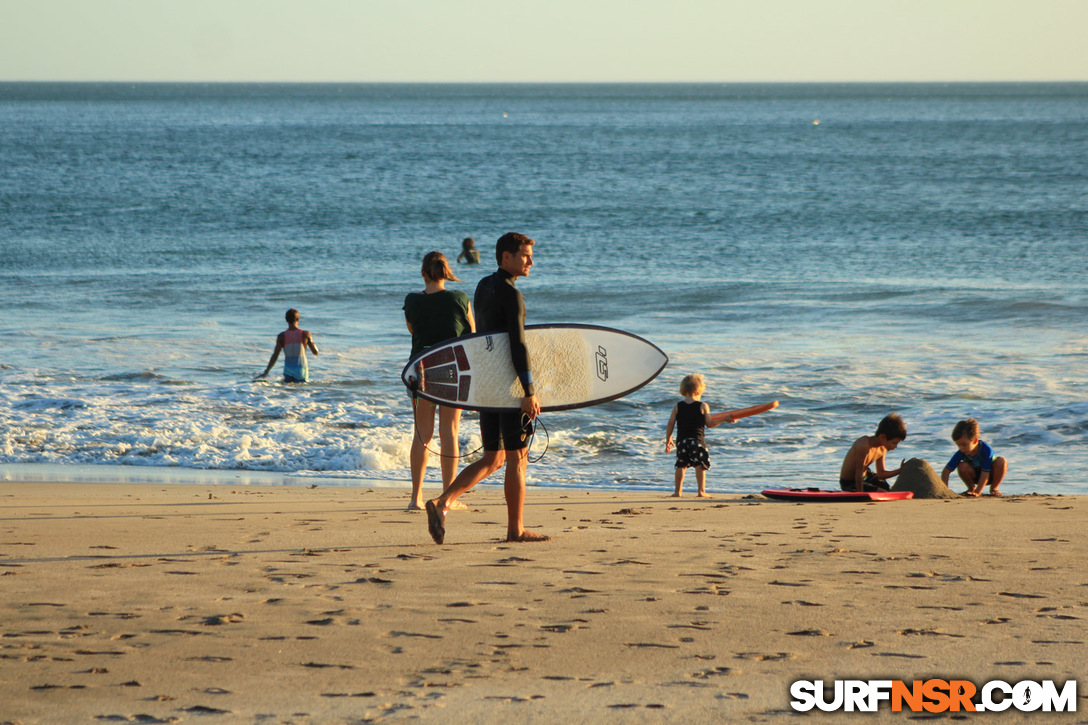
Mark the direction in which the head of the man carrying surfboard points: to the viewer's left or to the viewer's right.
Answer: to the viewer's right

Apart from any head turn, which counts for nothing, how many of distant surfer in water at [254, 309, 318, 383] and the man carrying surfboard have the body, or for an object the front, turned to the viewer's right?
1

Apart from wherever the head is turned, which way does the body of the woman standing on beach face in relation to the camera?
away from the camera

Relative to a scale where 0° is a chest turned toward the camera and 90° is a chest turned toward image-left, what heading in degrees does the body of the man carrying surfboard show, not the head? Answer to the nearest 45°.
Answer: approximately 270°

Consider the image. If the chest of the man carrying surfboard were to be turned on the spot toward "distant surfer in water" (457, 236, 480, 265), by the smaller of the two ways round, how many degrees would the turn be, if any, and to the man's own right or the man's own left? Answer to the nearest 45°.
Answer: approximately 90° to the man's own left
